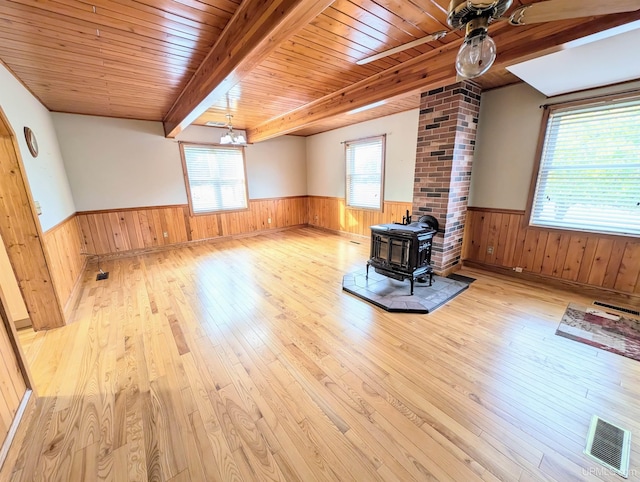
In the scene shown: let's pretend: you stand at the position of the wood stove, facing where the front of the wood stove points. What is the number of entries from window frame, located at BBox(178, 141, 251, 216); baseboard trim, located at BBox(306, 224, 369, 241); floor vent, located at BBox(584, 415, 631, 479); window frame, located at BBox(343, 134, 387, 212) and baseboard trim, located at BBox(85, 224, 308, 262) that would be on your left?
1

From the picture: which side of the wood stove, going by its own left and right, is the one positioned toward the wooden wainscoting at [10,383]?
front

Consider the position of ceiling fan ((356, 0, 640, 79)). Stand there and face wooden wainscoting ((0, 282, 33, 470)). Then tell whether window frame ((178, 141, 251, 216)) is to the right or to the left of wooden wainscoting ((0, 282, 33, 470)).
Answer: right

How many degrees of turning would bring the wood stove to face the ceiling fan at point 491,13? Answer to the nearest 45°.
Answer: approximately 45° to its left

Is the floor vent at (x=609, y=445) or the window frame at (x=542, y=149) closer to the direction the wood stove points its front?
the floor vent

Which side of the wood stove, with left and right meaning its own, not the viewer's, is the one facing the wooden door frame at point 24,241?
front

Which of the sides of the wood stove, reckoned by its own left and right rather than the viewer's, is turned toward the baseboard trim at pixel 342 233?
right

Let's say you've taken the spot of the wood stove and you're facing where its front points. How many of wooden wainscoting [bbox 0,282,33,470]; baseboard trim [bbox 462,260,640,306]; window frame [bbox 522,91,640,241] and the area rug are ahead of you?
1

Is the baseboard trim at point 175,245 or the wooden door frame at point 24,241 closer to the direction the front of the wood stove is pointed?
the wooden door frame

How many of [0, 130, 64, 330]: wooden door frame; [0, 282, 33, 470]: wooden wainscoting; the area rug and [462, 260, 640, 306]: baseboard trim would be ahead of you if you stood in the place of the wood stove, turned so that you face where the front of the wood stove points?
2

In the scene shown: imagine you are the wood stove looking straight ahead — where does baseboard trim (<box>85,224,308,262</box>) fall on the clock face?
The baseboard trim is roughly at 2 o'clock from the wood stove.

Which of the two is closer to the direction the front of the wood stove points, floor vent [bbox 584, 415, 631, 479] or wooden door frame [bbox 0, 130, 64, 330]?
the wooden door frame

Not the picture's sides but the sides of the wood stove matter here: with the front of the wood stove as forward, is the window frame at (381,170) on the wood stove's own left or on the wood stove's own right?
on the wood stove's own right

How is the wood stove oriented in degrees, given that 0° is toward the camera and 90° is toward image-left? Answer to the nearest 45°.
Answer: approximately 45°

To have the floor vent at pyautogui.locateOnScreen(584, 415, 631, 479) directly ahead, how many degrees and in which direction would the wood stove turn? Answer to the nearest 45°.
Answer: approximately 90° to its left

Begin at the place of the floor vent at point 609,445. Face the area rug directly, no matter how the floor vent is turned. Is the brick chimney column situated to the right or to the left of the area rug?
left

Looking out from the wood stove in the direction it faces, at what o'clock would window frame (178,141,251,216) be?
The window frame is roughly at 2 o'clock from the wood stove.
